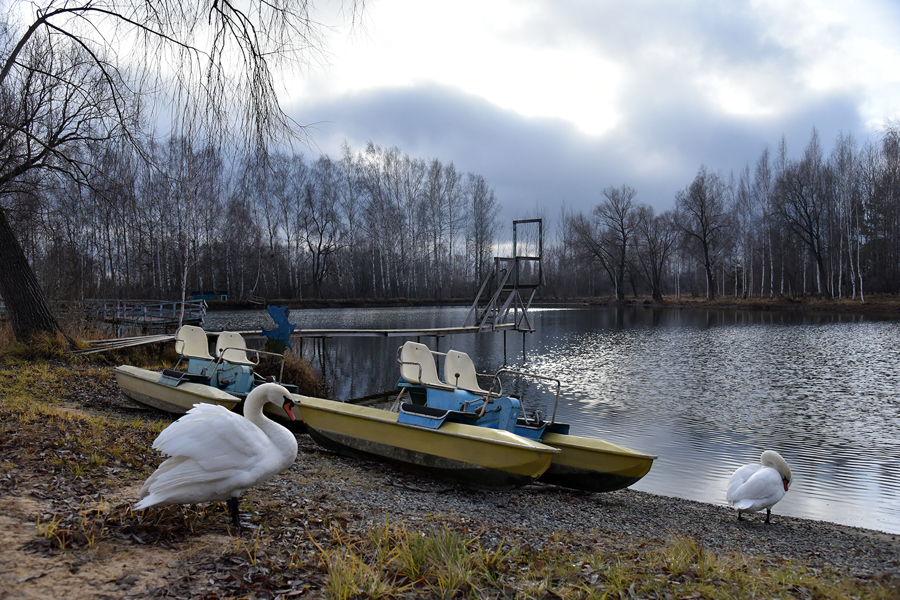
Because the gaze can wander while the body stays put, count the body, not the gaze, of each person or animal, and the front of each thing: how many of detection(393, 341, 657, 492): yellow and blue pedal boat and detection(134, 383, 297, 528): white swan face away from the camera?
0

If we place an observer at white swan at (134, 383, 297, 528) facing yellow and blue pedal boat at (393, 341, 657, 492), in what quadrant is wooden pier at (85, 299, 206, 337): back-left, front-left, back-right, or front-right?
front-left

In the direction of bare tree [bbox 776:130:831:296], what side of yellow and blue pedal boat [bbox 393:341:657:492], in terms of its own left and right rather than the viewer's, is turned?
left

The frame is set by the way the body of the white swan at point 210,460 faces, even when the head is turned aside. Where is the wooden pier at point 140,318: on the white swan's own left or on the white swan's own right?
on the white swan's own left

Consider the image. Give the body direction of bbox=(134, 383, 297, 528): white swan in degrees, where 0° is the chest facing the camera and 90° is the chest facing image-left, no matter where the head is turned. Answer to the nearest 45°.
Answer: approximately 270°

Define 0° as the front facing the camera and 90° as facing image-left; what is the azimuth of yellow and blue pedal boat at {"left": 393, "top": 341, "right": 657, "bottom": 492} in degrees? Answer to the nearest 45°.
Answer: approximately 315°

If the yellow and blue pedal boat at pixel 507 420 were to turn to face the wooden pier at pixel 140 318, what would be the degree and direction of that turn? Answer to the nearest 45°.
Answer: approximately 180°

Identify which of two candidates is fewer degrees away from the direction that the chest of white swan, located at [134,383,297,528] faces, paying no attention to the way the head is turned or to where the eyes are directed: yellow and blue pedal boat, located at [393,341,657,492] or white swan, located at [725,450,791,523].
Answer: the white swan
